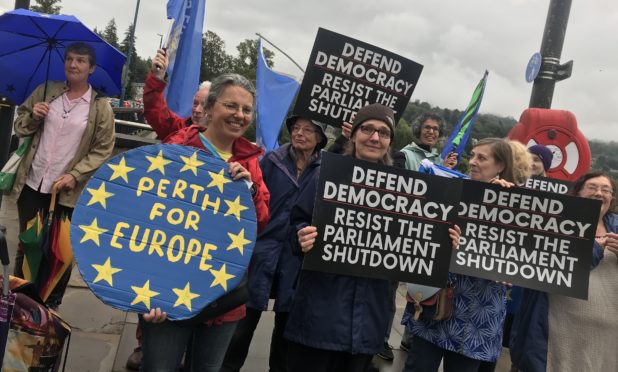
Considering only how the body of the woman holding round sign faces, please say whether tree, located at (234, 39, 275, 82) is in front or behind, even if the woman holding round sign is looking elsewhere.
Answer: behind

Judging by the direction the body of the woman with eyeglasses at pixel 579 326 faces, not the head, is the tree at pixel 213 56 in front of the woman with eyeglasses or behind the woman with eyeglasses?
behind

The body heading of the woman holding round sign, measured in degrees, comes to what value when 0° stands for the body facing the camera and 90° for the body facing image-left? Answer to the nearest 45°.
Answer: approximately 0°

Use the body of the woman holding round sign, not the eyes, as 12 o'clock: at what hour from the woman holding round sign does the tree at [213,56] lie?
The tree is roughly at 6 o'clock from the woman holding round sign.

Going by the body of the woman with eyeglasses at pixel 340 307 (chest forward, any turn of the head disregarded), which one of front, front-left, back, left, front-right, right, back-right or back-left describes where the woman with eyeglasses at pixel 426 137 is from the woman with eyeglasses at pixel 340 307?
back

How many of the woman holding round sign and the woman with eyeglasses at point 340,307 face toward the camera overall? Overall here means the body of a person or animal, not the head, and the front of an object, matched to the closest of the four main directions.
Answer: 2
